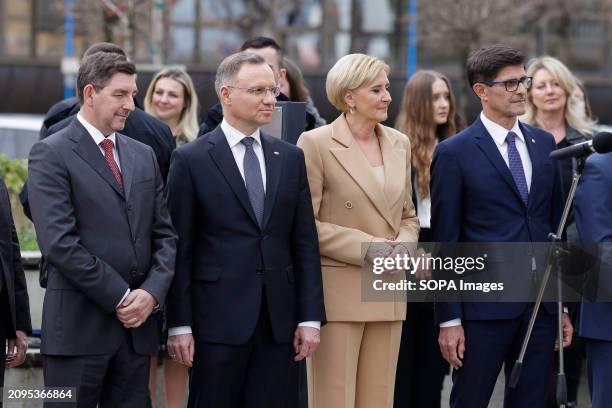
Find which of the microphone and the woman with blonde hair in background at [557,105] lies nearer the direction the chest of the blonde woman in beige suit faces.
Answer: the microphone

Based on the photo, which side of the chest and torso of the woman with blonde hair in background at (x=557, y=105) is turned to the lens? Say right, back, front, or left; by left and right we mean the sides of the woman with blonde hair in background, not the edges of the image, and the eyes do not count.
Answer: front

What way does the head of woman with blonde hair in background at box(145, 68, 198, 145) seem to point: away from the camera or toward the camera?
toward the camera

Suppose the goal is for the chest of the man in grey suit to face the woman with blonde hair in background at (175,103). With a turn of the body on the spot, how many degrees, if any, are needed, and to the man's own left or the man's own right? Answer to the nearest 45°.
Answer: approximately 135° to the man's own left

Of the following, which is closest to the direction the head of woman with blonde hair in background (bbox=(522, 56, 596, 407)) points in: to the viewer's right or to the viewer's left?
to the viewer's left

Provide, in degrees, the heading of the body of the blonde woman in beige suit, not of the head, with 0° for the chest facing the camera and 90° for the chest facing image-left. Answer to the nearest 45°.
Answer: approximately 315°

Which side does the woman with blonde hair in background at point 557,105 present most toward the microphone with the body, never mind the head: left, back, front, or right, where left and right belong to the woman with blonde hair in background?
front

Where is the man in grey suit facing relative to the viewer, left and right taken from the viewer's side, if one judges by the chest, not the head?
facing the viewer and to the right of the viewer

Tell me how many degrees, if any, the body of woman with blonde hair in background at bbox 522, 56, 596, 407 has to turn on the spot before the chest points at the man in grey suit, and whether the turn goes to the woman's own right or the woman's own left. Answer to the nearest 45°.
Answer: approximately 45° to the woman's own right

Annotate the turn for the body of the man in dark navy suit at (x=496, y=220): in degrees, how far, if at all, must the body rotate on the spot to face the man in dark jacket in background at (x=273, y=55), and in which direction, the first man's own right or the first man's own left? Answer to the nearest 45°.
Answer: approximately 180°

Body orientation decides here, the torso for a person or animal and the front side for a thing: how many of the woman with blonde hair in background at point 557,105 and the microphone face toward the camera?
1

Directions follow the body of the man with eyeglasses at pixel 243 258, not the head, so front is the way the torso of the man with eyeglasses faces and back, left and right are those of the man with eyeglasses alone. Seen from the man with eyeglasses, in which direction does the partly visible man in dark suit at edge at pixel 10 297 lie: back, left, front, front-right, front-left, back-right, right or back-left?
back-right

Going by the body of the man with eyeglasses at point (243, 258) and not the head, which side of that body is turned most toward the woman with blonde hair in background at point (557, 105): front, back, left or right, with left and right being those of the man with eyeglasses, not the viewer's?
left
